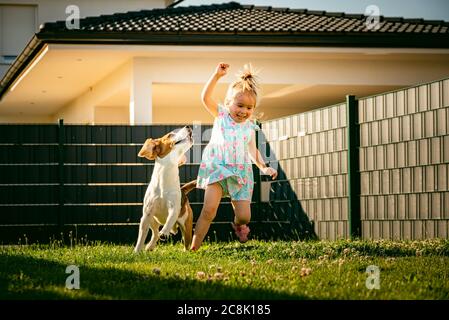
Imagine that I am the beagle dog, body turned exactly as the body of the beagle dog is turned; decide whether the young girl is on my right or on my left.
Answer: on my left

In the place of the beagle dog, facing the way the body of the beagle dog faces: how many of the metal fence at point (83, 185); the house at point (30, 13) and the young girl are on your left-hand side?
1

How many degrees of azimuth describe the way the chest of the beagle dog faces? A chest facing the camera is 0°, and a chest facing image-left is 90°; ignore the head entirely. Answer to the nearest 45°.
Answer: approximately 45°

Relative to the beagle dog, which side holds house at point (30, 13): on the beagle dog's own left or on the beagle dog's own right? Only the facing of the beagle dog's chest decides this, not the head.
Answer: on the beagle dog's own right

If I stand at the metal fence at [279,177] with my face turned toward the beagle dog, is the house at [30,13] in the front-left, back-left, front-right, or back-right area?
back-right
